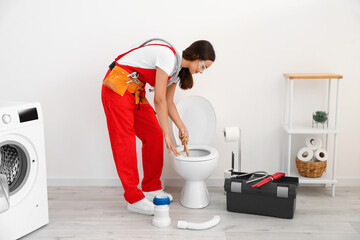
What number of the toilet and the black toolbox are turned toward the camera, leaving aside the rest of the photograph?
2

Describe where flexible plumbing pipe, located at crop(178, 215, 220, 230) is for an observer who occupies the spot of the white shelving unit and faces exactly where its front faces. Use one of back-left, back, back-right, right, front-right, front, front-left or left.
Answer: front-right

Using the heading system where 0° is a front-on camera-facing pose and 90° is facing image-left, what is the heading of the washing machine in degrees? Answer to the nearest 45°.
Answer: approximately 315°

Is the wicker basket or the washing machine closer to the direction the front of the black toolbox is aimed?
the washing machine

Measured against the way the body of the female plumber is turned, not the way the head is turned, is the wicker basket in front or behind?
in front

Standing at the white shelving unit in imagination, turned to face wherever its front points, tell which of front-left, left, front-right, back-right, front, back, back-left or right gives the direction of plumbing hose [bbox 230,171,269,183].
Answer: front-right

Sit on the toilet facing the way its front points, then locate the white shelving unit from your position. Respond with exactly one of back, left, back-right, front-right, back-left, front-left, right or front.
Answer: left

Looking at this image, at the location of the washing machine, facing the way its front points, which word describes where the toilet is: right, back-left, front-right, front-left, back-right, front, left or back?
front-left

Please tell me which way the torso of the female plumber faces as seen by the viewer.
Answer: to the viewer's right

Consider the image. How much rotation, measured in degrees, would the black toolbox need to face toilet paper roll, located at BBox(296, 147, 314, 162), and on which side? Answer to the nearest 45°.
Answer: approximately 135° to its left

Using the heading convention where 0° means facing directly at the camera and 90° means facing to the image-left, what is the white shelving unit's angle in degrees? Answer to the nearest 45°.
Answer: approximately 0°

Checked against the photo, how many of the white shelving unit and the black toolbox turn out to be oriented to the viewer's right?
0
